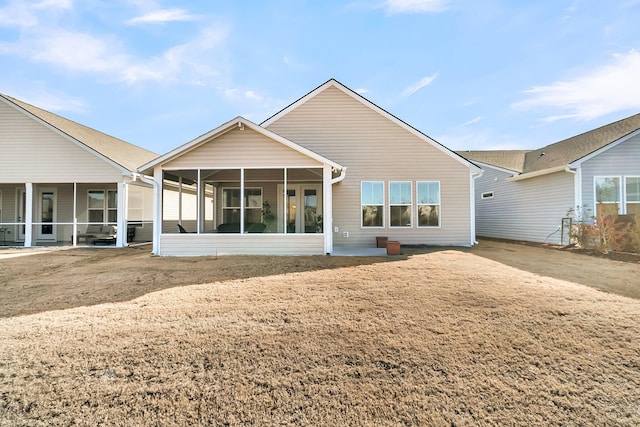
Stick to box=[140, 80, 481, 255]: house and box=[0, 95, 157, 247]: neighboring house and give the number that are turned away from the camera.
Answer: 2

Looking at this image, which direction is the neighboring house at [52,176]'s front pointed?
away from the camera

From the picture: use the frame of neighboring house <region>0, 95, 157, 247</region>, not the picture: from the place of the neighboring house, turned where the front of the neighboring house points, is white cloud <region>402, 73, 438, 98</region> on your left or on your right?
on your right

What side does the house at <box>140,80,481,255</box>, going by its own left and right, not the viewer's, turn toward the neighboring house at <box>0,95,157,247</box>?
left

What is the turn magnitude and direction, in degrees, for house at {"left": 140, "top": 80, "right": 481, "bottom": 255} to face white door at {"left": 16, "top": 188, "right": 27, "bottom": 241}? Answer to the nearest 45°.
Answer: approximately 90° to its left

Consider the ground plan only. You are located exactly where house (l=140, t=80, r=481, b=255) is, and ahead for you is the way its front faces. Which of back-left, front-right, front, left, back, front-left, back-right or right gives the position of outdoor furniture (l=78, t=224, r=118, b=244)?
left

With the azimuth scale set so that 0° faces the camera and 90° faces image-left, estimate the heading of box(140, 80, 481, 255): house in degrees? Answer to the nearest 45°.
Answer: approximately 180°

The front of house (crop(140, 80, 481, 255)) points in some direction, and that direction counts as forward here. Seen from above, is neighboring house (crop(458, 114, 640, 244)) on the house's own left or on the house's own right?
on the house's own right
